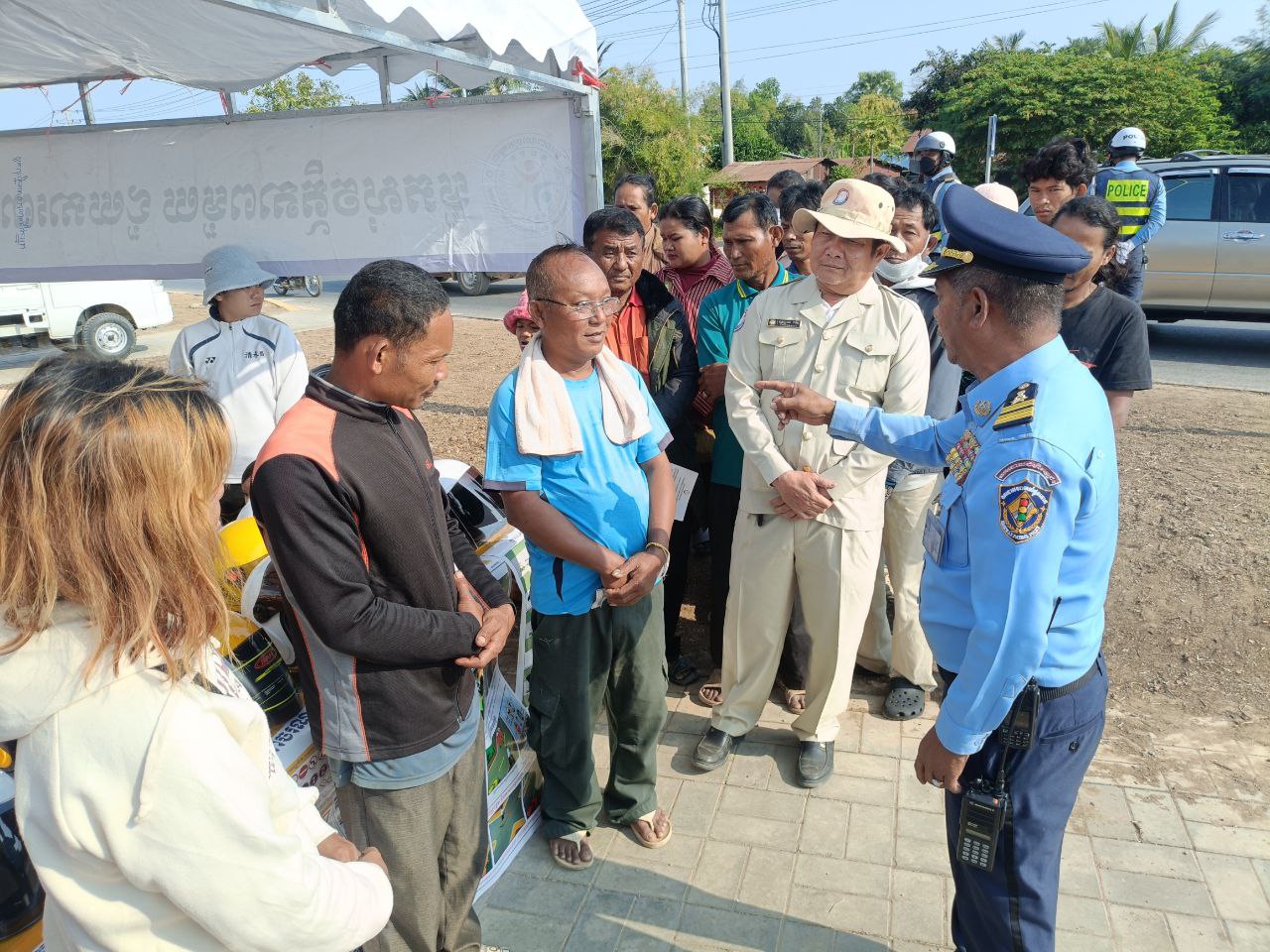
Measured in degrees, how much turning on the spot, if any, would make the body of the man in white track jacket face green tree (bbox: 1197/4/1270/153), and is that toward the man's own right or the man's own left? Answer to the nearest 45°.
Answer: approximately 135° to the man's own left

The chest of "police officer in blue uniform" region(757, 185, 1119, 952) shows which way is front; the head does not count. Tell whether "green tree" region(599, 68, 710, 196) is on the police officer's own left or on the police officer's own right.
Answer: on the police officer's own right

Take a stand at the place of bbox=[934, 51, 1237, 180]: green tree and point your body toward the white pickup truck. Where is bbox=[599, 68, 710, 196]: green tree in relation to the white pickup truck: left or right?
right

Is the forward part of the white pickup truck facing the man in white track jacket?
no

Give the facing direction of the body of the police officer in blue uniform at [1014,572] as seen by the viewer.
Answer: to the viewer's left

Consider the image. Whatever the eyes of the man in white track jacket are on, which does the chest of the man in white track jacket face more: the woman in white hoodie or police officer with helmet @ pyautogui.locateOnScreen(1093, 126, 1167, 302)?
the woman in white hoodie

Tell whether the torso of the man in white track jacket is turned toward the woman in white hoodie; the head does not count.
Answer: yes

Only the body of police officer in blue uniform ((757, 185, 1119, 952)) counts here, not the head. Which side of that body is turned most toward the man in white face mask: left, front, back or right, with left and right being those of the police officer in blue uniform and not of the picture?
right

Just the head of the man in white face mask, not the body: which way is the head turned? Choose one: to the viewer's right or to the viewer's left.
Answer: to the viewer's left

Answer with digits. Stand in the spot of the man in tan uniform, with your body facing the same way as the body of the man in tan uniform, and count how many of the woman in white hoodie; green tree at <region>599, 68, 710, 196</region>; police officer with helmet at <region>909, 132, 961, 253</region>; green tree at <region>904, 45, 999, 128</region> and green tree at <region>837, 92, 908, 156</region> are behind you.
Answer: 4

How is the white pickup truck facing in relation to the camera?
to the viewer's right

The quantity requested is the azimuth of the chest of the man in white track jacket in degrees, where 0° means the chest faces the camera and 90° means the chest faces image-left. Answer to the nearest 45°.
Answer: approximately 0°

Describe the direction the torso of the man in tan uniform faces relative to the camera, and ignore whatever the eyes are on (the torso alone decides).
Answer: toward the camera

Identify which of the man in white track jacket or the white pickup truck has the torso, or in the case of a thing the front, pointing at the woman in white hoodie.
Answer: the man in white track jacket
